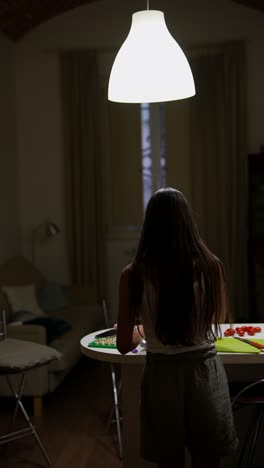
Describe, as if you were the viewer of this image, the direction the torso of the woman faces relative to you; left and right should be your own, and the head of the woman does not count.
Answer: facing away from the viewer

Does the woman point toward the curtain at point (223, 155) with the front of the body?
yes

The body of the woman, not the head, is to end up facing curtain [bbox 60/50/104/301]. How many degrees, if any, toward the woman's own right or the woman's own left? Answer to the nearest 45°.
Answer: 0° — they already face it

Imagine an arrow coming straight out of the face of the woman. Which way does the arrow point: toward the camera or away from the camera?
away from the camera
